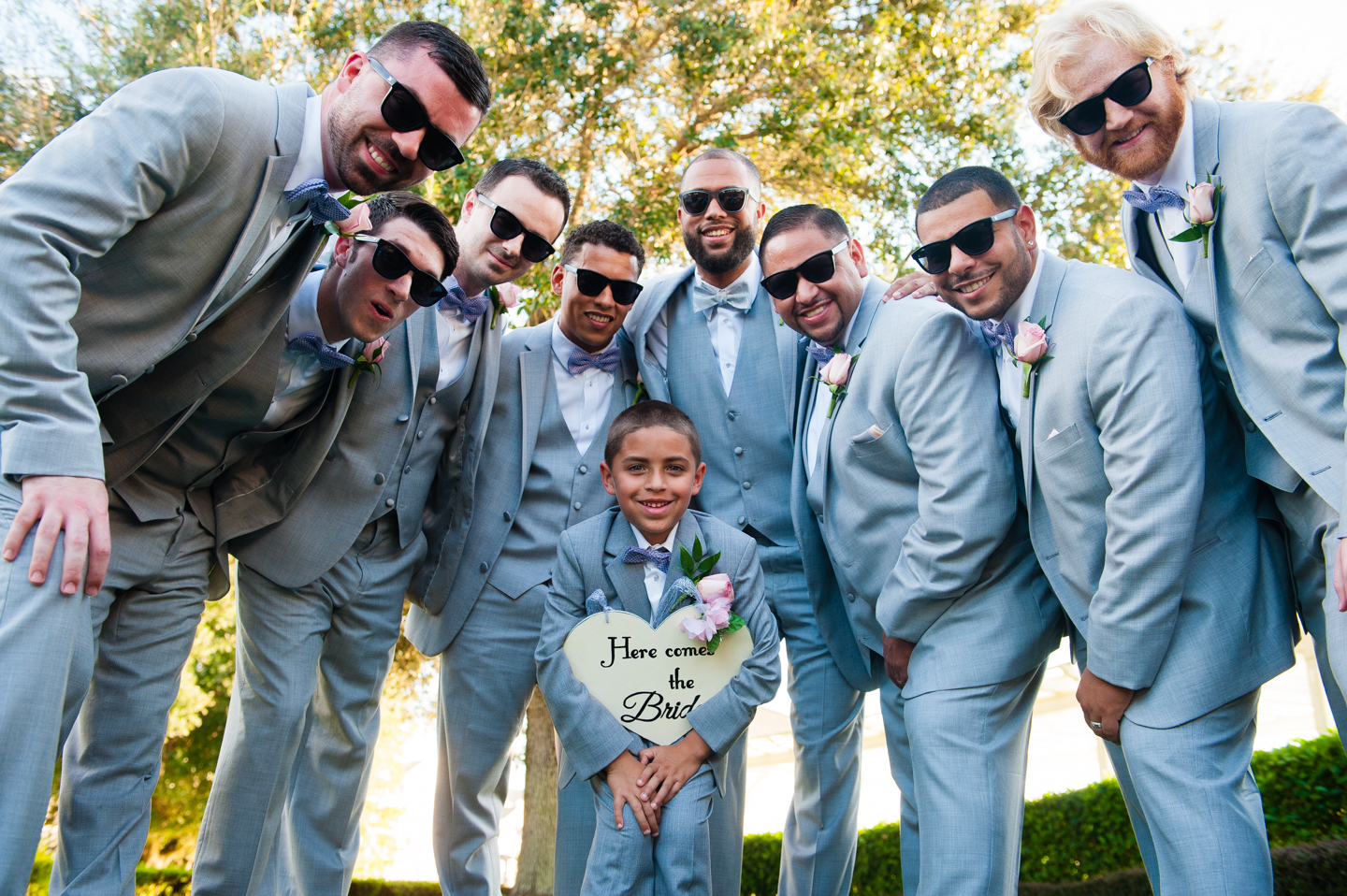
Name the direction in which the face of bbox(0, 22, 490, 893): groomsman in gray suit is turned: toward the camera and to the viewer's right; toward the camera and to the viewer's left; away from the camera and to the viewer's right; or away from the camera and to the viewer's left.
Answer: toward the camera and to the viewer's right

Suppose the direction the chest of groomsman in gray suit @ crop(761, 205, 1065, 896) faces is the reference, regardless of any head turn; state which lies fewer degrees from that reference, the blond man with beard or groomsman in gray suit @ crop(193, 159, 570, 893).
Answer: the groomsman in gray suit

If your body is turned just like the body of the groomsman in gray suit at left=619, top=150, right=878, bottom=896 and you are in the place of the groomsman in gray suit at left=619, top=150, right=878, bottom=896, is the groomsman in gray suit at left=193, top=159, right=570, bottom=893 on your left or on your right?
on your right

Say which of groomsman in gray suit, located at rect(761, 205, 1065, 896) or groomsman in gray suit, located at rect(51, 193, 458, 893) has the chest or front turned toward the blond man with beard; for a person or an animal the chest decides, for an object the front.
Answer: groomsman in gray suit, located at rect(51, 193, 458, 893)

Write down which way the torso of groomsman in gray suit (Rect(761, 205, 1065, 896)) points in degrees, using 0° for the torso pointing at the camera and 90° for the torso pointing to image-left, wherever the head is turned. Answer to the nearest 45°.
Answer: approximately 45°

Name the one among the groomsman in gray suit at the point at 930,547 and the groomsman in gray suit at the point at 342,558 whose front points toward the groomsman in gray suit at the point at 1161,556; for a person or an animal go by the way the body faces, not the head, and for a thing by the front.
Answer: the groomsman in gray suit at the point at 342,558

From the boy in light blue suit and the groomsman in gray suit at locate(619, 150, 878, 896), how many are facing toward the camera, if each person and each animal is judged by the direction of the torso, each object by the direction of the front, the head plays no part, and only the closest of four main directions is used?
2
